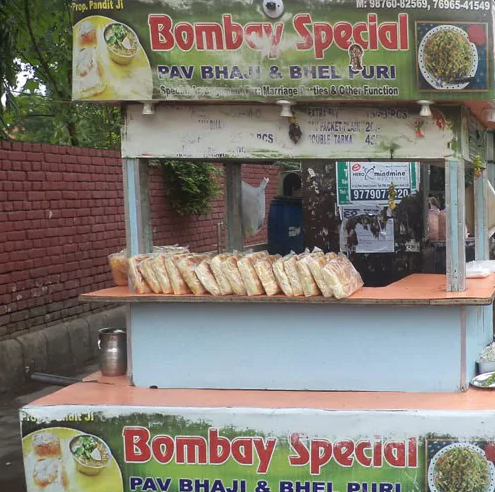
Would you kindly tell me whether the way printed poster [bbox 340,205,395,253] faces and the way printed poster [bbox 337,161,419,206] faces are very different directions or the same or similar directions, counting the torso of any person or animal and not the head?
same or similar directions

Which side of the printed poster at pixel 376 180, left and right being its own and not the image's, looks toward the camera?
front

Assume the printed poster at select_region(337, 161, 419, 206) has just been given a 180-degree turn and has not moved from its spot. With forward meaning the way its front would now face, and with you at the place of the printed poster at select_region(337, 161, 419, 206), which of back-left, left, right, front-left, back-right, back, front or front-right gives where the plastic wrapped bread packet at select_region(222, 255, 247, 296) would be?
back

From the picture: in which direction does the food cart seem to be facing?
toward the camera

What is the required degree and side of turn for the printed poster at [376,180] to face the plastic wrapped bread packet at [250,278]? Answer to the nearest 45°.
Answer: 0° — it already faces it

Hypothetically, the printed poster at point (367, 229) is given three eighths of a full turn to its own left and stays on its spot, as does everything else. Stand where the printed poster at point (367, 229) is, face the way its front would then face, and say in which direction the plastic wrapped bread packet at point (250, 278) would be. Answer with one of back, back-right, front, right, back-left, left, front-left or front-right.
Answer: back-right

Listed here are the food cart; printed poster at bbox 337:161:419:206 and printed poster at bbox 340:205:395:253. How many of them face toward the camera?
3

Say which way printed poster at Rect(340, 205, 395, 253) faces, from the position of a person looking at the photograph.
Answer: facing the viewer

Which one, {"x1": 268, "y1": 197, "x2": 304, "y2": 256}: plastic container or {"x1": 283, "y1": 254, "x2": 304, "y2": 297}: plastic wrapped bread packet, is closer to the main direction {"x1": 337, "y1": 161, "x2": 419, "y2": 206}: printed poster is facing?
the plastic wrapped bread packet

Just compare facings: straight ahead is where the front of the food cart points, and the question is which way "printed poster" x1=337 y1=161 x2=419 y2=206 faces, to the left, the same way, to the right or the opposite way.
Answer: the same way

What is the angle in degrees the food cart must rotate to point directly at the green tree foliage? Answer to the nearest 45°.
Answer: approximately 135° to its right

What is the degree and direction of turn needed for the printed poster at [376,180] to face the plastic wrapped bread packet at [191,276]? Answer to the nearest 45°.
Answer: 0° — it already faces it

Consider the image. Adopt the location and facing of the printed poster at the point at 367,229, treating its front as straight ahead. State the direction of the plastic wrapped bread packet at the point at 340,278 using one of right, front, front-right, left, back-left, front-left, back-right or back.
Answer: front

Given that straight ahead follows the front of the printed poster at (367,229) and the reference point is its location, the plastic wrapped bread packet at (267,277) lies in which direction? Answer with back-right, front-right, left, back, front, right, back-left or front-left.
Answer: front

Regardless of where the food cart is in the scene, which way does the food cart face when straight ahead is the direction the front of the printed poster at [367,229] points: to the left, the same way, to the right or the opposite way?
the same way

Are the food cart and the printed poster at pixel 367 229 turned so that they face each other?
no

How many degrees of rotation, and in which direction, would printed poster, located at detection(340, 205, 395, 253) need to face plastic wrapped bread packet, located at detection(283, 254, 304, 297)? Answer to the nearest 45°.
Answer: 0° — it already faces it
